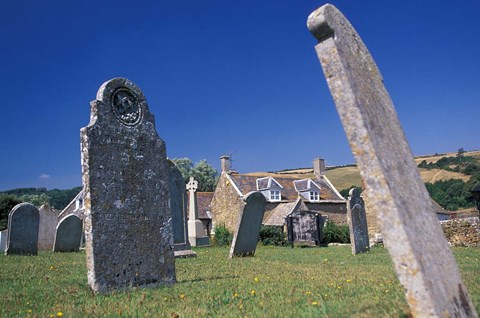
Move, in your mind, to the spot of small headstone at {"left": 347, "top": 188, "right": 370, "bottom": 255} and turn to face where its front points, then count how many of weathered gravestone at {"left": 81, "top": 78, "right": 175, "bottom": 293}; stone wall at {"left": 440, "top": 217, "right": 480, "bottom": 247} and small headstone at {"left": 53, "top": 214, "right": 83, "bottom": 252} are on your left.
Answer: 1

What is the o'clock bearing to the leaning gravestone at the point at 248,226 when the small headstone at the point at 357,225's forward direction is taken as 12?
The leaning gravestone is roughly at 3 o'clock from the small headstone.

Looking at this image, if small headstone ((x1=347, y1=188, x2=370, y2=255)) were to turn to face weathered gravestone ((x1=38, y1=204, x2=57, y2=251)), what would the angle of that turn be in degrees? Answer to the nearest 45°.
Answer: approximately 135° to its right

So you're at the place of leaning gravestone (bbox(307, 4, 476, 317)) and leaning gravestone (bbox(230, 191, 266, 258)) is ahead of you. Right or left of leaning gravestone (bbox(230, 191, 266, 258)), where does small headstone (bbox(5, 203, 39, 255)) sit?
left

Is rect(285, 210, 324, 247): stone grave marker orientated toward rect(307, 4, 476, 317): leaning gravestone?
yes

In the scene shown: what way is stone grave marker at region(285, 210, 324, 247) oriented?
toward the camera

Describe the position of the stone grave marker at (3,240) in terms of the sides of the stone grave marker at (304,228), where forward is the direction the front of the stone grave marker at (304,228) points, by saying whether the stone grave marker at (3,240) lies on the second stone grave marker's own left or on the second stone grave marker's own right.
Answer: on the second stone grave marker's own right

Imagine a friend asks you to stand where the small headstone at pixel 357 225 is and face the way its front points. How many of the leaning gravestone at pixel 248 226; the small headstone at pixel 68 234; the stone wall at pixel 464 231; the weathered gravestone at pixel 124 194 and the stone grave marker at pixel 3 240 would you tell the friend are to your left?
1

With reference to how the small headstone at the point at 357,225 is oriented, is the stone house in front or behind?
behind

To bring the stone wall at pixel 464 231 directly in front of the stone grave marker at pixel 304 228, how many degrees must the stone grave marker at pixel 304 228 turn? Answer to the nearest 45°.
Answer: approximately 45° to its left

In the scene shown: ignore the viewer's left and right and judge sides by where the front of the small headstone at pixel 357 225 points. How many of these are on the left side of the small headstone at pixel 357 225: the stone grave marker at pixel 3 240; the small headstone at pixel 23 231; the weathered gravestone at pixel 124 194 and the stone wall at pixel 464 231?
1

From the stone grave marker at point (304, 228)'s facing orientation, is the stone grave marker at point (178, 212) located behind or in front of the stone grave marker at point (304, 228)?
in front

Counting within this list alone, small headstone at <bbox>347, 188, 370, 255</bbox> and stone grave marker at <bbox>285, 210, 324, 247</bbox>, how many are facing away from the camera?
0

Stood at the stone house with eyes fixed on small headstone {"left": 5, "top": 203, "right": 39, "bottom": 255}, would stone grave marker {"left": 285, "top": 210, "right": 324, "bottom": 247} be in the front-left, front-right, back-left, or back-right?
front-left

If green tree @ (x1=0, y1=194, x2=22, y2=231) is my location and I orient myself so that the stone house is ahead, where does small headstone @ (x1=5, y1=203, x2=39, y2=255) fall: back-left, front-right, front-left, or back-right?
front-right

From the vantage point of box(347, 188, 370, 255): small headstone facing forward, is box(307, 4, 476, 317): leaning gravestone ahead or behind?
ahead

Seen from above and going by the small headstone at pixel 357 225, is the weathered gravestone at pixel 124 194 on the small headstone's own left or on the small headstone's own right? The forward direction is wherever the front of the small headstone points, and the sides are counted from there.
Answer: on the small headstone's own right
